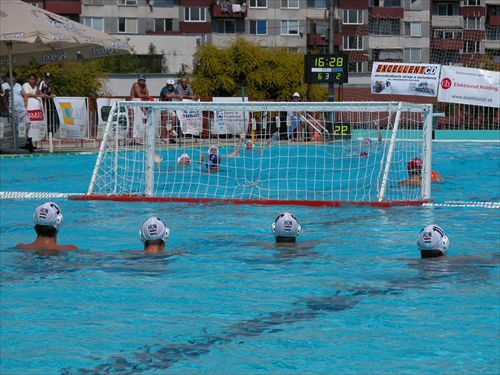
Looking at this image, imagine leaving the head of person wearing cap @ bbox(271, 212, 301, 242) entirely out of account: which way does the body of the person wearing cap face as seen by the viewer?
away from the camera

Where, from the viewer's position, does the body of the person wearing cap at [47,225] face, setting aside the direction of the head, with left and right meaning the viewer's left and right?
facing away from the viewer

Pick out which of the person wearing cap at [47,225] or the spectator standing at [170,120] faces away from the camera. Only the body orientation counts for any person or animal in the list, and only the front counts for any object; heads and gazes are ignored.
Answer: the person wearing cap

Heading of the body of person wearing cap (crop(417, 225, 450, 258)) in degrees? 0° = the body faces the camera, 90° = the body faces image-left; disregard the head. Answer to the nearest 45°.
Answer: approximately 225°

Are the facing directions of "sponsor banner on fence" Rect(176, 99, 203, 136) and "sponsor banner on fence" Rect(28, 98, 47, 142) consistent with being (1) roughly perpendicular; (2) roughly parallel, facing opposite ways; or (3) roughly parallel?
roughly parallel

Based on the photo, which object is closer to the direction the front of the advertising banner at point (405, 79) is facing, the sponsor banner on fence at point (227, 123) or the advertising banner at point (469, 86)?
the sponsor banner on fence

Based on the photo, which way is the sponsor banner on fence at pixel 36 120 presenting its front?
toward the camera

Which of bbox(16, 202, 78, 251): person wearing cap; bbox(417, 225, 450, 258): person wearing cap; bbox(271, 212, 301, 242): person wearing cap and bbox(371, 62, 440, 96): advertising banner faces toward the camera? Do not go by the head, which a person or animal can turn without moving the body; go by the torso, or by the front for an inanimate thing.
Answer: the advertising banner

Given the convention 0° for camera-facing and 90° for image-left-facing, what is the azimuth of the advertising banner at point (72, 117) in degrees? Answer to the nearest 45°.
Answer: approximately 0°

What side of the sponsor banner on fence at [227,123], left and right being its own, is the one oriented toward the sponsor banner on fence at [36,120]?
right

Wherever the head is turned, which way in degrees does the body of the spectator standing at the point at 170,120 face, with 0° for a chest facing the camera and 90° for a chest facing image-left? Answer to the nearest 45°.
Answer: approximately 0°

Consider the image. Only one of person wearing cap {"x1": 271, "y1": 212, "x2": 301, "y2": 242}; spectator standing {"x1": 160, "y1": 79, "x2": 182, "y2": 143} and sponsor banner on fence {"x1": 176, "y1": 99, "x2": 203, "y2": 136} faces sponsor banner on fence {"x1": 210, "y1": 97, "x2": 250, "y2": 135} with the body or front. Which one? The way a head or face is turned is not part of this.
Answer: the person wearing cap

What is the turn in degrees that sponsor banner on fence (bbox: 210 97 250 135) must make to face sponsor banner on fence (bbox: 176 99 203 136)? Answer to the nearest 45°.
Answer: approximately 45° to its right

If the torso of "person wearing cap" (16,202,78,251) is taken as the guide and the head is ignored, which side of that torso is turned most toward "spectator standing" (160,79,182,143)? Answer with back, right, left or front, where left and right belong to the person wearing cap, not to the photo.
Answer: front

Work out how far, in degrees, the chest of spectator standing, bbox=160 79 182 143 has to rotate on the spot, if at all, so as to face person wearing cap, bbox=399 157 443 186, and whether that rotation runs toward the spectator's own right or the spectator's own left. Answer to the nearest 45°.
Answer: approximately 45° to the spectator's own left

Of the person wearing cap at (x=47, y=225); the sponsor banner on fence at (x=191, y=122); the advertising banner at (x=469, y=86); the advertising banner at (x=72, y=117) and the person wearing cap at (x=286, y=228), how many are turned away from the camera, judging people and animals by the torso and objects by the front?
2

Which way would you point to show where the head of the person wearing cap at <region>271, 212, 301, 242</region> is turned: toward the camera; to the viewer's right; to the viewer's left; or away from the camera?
away from the camera

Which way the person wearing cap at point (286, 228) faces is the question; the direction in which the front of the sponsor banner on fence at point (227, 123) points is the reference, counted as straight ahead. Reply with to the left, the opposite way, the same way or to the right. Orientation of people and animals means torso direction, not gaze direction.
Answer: the opposite way

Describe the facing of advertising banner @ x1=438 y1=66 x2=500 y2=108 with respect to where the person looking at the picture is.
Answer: facing the viewer

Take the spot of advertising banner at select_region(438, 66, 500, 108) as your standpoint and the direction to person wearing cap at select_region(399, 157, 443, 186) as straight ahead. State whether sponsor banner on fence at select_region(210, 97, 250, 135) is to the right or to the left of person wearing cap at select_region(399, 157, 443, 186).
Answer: right

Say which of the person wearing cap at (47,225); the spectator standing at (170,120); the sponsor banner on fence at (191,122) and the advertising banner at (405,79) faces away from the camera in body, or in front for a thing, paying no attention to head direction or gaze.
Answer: the person wearing cap
